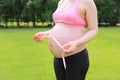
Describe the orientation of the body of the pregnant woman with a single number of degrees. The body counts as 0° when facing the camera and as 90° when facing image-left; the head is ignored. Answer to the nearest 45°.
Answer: approximately 45°
